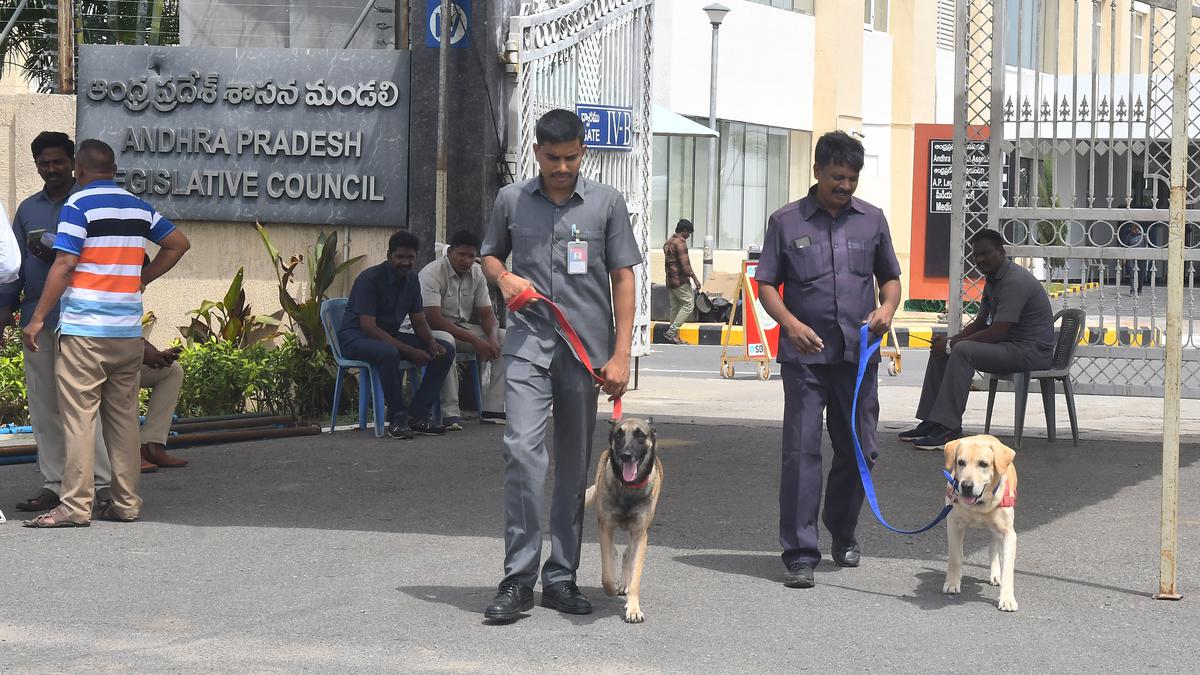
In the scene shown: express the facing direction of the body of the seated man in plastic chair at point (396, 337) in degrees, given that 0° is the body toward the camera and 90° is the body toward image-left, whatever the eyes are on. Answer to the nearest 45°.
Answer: approximately 315°

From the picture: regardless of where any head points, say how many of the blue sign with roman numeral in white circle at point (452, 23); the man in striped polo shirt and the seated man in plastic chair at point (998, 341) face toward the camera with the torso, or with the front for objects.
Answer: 1

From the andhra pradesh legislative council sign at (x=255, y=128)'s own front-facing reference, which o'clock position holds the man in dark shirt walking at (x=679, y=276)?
The man in dark shirt walking is roughly at 7 o'clock from the andhra pradesh legislative council sign.

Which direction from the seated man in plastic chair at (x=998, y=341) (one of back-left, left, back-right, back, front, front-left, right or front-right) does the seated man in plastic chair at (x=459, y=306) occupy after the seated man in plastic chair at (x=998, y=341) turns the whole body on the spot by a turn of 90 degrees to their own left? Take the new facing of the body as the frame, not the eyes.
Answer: right

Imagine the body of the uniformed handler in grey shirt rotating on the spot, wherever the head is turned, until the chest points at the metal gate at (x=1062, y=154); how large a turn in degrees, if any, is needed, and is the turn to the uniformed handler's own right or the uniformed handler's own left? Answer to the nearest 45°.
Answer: approximately 135° to the uniformed handler's own left

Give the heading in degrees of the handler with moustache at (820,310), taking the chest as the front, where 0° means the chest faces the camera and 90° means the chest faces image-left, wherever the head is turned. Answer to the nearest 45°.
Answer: approximately 0°

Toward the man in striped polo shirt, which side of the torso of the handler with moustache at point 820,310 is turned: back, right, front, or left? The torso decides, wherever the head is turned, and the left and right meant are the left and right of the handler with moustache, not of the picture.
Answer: right

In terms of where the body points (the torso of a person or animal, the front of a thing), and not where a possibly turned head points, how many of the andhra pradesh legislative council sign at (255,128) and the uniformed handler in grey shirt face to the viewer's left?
0

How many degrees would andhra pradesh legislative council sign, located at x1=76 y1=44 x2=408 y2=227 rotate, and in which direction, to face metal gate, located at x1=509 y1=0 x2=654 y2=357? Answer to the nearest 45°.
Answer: approximately 90° to its left

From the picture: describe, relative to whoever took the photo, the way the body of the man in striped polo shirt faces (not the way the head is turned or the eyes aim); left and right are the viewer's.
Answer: facing away from the viewer and to the left of the viewer

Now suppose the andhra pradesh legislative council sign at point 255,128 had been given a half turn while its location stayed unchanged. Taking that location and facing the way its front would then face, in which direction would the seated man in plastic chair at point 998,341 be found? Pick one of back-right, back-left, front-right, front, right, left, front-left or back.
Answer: back-right

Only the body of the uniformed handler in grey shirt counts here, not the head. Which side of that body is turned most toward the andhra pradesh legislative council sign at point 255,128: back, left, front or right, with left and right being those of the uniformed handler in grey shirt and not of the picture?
back

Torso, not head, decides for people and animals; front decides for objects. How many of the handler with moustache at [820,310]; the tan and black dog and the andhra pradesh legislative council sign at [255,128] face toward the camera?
3

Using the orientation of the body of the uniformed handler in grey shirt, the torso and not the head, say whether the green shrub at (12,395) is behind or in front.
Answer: behind
